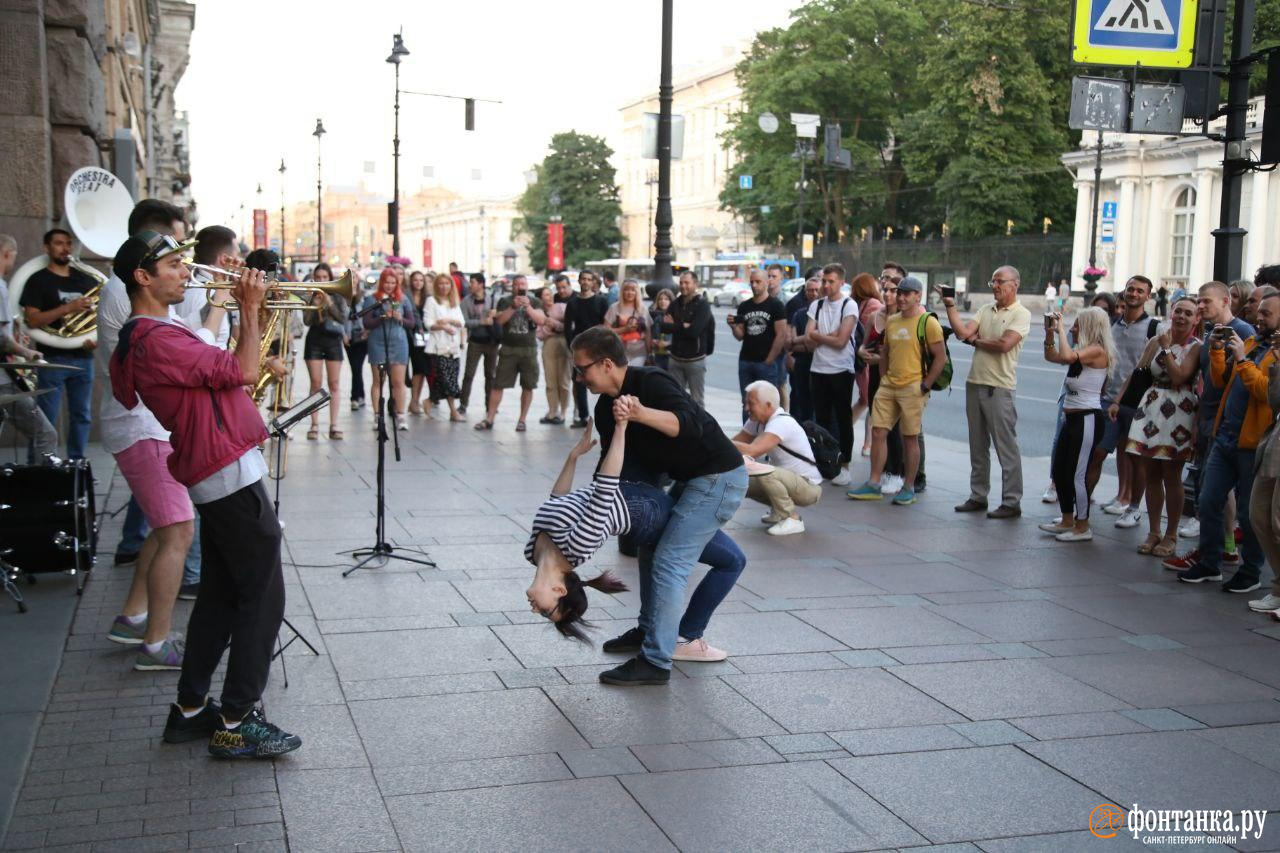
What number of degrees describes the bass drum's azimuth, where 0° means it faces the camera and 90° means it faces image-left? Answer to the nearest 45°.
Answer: approximately 270°

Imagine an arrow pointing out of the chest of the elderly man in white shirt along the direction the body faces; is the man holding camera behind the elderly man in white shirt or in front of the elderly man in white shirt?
behind

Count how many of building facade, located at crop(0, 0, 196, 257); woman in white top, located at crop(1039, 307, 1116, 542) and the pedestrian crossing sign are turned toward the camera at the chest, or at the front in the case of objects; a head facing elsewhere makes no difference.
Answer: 1

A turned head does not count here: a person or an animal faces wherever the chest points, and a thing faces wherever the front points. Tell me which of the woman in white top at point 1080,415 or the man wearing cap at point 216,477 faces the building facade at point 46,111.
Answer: the woman in white top

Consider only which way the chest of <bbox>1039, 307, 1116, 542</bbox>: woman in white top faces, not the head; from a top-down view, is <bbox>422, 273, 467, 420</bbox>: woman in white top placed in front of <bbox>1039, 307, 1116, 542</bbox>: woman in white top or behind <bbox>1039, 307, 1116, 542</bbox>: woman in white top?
in front

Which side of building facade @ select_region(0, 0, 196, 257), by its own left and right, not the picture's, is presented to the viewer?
right

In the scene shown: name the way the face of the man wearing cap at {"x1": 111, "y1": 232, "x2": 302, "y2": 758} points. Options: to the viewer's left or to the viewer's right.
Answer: to the viewer's right

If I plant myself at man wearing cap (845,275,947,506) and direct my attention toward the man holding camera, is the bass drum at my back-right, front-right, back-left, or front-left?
back-right

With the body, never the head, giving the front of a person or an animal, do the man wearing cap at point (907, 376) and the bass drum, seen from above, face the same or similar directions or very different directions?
very different directions

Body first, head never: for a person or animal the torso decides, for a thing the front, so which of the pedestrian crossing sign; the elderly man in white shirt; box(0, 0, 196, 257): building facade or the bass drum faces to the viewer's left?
the elderly man in white shirt

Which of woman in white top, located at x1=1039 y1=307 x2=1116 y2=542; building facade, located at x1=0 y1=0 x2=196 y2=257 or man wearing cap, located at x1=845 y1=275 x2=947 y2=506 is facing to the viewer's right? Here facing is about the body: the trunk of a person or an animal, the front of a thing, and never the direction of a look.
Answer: the building facade

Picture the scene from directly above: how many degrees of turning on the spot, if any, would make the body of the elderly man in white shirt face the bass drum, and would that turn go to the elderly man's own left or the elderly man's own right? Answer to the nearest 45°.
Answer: approximately 45° to the elderly man's own left
